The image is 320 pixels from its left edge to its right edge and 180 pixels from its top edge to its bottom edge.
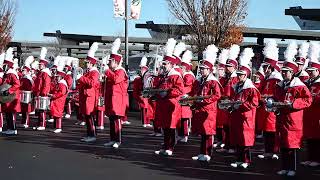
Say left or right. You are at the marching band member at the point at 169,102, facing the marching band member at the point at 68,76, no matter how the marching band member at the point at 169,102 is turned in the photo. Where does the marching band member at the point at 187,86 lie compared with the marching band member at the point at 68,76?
right

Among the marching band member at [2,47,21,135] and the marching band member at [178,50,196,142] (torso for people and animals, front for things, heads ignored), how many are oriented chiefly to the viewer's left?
2

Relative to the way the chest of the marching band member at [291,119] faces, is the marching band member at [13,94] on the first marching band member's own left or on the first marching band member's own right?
on the first marching band member's own right

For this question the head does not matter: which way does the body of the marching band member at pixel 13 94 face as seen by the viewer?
to the viewer's left

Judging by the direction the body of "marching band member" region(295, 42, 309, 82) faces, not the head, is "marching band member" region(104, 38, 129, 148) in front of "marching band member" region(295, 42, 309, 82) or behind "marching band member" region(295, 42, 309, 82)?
in front

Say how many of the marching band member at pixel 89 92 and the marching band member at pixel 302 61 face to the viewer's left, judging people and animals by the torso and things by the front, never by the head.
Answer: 2

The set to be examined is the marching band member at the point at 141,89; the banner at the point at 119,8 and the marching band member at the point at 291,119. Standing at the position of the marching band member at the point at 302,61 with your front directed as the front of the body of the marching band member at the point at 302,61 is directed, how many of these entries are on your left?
1

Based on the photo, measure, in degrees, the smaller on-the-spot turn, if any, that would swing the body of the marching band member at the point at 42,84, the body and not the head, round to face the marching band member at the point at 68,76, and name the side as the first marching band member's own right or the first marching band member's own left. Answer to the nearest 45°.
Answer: approximately 180°

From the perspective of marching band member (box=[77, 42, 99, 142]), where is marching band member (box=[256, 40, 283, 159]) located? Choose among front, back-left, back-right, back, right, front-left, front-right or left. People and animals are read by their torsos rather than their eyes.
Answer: back-left

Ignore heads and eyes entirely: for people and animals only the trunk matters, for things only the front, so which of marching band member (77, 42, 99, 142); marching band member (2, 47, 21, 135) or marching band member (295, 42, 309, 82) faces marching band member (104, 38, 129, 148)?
marching band member (295, 42, 309, 82)

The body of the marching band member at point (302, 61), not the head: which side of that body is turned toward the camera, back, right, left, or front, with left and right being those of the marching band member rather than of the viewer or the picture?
left

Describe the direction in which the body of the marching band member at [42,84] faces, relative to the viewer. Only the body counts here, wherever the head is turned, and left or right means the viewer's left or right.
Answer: facing the viewer and to the left of the viewer

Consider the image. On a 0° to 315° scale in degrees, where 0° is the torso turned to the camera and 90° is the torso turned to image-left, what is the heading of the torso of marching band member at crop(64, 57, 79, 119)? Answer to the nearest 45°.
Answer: approximately 90°

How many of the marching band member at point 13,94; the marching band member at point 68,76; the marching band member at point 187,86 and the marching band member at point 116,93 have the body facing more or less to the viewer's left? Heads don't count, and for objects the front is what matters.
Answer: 4

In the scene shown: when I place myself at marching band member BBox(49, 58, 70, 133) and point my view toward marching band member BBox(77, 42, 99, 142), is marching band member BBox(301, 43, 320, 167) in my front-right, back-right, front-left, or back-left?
front-left
